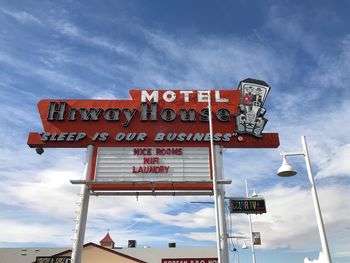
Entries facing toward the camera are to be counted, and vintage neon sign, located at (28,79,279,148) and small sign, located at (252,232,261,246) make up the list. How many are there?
2

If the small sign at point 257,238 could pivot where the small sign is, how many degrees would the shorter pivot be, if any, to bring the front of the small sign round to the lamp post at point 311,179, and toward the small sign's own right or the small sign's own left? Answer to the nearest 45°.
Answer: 0° — it already faces it

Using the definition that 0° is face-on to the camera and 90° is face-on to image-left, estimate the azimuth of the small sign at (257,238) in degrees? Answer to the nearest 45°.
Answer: approximately 0°

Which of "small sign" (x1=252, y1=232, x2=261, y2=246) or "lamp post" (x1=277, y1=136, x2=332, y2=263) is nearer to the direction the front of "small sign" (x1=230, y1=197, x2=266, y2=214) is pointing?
the lamp post

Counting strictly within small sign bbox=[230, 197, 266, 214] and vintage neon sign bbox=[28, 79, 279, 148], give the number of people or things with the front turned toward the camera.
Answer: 2

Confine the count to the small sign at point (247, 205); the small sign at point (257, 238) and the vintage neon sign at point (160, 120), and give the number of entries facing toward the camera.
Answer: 3

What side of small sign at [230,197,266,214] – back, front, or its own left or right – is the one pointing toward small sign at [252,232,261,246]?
back

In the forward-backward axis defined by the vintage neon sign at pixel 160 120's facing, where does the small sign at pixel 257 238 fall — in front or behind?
behind
